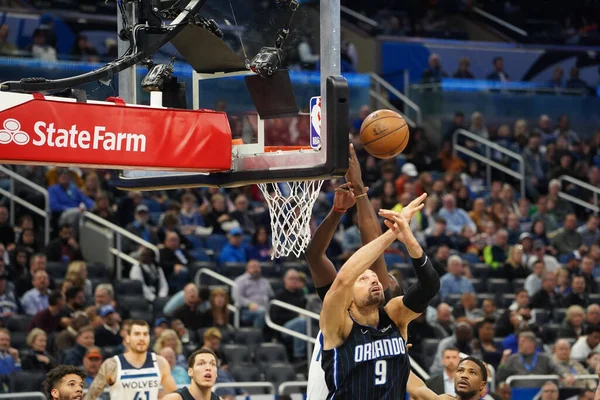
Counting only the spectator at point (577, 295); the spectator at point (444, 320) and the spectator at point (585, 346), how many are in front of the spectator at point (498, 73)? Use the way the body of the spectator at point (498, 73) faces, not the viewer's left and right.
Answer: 3

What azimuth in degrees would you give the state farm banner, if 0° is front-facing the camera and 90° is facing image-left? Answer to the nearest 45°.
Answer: approximately 0°

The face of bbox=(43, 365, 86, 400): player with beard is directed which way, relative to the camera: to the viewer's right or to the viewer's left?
to the viewer's right

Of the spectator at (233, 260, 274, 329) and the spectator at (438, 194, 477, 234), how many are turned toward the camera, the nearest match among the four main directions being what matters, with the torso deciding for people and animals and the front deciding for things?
2

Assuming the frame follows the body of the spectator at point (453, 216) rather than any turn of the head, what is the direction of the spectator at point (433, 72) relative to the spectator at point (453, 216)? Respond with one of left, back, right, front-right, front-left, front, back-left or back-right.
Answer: back

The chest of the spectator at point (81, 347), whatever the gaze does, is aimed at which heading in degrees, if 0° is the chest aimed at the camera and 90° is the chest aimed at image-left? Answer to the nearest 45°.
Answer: approximately 315°

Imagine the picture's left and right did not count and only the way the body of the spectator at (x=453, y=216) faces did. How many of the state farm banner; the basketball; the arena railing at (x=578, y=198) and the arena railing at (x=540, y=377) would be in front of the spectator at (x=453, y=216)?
3
